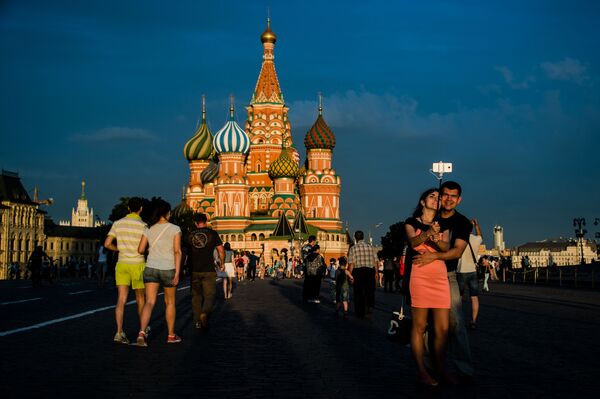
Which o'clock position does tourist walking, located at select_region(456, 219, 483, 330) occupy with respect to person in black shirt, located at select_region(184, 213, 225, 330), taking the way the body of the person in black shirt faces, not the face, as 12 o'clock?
The tourist walking is roughly at 3 o'clock from the person in black shirt.

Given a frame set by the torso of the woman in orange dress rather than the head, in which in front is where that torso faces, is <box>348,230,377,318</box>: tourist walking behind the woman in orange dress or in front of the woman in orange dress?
behind

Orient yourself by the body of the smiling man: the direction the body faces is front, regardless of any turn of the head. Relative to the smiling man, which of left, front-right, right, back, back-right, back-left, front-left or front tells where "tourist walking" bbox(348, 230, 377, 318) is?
back-right

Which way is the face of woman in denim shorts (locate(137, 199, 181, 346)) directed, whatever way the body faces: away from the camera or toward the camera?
away from the camera

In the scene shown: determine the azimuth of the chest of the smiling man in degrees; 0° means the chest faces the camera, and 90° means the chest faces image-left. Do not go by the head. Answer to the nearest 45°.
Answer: approximately 45°

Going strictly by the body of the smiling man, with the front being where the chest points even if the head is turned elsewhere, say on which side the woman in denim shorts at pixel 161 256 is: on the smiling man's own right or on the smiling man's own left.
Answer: on the smiling man's own right

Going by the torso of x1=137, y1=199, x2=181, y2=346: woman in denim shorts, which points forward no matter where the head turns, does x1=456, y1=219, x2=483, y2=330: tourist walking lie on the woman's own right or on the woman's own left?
on the woman's own right

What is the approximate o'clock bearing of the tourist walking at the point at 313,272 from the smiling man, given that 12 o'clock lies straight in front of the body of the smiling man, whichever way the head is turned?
The tourist walking is roughly at 4 o'clock from the smiling man.
